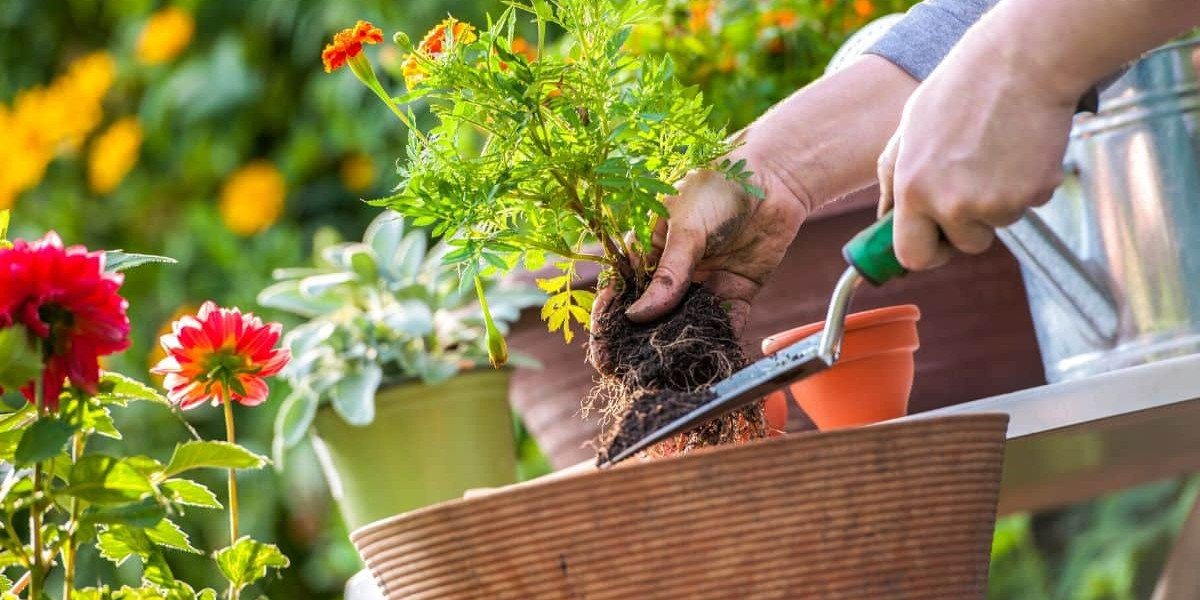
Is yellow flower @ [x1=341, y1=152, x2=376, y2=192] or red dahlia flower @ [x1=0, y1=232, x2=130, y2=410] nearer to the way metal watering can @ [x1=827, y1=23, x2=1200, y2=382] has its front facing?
the red dahlia flower

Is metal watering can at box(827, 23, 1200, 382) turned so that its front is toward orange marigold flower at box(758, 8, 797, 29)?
no

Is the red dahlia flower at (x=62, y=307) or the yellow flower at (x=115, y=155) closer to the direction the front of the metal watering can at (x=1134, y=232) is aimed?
the red dahlia flower

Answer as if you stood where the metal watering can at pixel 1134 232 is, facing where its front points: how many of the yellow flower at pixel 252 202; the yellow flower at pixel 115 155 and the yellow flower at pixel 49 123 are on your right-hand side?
3

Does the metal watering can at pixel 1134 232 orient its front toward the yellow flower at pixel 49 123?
no

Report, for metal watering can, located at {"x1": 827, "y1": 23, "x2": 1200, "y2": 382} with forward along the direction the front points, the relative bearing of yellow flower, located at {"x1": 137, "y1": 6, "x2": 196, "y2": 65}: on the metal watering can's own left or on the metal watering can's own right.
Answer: on the metal watering can's own right

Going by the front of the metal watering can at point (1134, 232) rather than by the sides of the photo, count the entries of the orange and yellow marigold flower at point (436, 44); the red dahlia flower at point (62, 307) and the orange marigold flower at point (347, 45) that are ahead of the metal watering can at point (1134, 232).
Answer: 3

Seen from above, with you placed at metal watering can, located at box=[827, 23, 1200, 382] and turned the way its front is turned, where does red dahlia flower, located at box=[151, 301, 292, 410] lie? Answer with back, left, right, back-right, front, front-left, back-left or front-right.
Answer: front

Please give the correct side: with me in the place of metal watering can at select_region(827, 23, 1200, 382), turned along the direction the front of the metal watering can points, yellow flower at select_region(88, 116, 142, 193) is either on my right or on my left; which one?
on my right

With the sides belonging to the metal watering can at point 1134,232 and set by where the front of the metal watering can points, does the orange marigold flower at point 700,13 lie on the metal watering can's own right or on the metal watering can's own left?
on the metal watering can's own right

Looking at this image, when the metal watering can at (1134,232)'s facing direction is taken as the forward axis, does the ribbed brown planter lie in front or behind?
in front

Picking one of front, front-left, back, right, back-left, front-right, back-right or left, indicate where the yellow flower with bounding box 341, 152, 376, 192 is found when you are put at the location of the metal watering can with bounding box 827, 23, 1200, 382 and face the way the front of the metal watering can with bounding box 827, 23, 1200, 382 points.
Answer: right

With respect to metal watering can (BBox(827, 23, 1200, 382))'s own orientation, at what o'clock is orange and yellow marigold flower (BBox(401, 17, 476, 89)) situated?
The orange and yellow marigold flower is roughly at 12 o'clock from the metal watering can.

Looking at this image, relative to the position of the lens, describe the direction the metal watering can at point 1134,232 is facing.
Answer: facing the viewer and to the left of the viewer

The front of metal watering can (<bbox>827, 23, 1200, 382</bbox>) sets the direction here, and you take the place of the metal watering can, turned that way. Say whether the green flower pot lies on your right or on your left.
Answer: on your right
